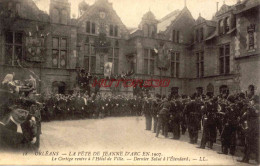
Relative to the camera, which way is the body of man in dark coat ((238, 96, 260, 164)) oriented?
to the viewer's left

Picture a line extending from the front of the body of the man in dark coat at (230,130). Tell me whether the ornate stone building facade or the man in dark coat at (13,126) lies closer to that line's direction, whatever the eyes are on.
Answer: the man in dark coat

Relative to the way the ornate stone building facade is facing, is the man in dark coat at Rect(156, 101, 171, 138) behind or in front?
in front

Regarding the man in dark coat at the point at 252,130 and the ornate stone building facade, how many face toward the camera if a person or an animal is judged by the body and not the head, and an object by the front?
1

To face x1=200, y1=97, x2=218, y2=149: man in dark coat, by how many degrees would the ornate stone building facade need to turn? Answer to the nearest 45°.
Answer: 0° — it already faces them

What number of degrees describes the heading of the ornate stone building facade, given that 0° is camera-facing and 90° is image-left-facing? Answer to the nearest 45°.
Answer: approximately 0°

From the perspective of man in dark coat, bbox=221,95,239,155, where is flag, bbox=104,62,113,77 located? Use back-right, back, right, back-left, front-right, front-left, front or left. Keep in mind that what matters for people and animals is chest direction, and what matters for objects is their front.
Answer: right

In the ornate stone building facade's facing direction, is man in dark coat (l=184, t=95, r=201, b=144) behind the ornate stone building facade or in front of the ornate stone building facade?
in front

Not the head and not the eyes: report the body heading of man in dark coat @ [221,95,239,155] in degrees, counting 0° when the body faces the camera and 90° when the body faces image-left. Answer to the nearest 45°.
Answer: approximately 45°
